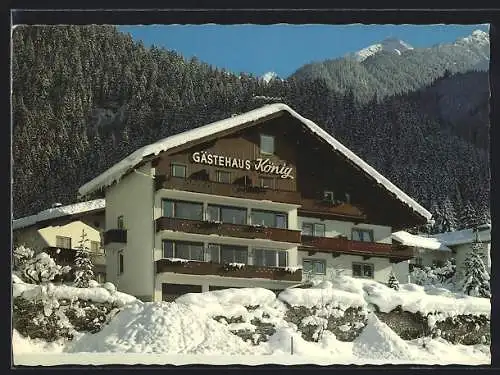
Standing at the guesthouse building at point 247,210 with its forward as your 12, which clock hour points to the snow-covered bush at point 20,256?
The snow-covered bush is roughly at 4 o'clock from the guesthouse building.

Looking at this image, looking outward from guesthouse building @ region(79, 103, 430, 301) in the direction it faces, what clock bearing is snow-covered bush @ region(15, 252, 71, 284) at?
The snow-covered bush is roughly at 4 o'clock from the guesthouse building.

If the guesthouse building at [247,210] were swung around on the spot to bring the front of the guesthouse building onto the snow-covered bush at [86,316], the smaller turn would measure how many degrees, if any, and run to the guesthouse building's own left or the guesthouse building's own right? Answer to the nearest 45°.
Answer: approximately 90° to the guesthouse building's own right

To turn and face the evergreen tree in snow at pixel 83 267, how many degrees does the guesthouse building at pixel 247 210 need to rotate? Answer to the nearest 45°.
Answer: approximately 135° to its right

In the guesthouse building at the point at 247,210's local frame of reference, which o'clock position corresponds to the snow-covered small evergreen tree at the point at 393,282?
The snow-covered small evergreen tree is roughly at 10 o'clock from the guesthouse building.

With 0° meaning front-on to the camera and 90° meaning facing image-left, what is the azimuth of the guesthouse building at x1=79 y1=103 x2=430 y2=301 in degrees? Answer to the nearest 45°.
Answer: approximately 315°

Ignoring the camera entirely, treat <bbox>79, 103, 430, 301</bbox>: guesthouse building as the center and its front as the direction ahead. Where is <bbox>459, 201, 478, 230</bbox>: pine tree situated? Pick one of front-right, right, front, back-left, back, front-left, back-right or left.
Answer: back-left

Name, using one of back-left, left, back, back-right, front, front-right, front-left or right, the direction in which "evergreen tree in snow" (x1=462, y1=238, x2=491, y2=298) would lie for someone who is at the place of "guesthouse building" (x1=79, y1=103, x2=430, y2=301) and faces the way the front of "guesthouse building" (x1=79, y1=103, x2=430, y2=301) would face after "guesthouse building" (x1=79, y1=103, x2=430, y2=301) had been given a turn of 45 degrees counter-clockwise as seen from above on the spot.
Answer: front

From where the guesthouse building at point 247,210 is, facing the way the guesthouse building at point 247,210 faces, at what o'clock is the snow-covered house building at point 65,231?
the snow-covered house building at point 65,231 is roughly at 4 o'clock from the guesthouse building at point 247,210.
